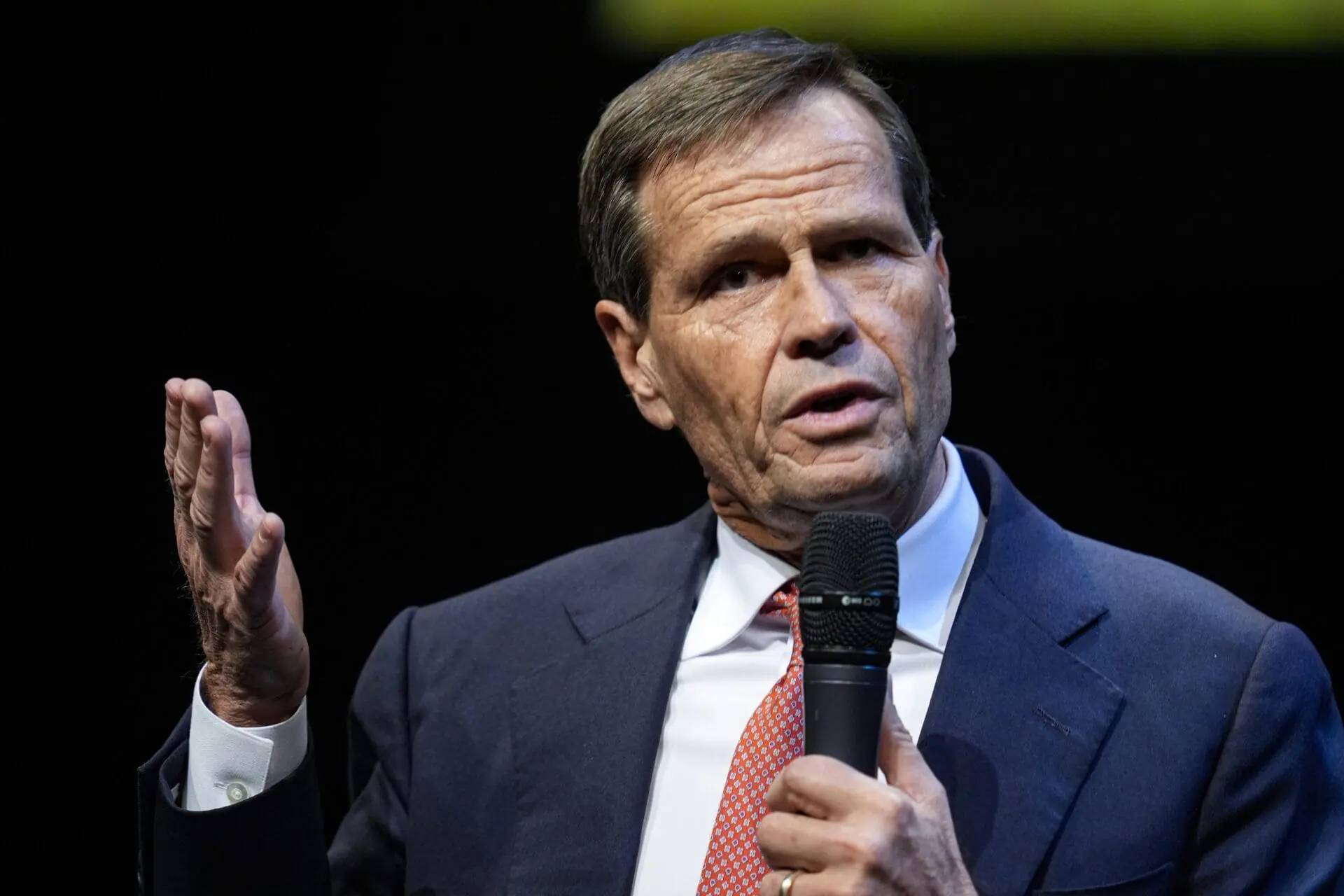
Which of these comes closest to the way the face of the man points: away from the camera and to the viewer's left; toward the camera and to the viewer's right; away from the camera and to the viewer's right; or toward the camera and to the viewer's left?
toward the camera and to the viewer's right

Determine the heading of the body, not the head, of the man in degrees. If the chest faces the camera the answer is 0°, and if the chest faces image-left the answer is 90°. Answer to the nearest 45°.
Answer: approximately 0°
